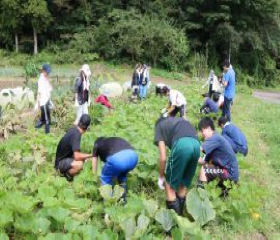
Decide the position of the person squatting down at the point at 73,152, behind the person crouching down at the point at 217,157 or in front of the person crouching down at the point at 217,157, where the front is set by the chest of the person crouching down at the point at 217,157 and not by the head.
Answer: in front

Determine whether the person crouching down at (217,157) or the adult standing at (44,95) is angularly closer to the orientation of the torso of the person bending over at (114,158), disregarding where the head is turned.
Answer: the adult standing

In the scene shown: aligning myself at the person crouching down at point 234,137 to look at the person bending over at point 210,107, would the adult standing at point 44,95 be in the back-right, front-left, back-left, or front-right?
front-left

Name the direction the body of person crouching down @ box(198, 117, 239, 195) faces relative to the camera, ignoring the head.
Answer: to the viewer's left

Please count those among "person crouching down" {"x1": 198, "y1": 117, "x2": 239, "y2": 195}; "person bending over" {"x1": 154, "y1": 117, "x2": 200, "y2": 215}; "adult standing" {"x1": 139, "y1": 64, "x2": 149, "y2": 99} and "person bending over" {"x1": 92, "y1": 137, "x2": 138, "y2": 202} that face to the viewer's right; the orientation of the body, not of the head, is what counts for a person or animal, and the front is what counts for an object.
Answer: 0

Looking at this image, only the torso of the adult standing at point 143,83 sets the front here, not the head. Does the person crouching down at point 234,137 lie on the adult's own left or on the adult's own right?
on the adult's own left

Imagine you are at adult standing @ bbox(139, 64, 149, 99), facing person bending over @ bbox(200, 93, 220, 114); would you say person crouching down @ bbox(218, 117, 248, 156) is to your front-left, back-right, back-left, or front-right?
front-right

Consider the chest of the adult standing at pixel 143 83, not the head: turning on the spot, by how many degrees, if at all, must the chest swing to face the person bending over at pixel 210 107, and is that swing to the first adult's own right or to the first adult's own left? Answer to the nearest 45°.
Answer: approximately 90° to the first adult's own left

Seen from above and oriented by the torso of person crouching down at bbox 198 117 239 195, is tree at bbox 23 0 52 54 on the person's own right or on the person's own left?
on the person's own right

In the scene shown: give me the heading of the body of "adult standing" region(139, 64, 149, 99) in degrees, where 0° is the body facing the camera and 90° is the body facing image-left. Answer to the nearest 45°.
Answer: approximately 45°

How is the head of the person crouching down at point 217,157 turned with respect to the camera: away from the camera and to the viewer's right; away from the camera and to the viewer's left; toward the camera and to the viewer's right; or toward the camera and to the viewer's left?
toward the camera and to the viewer's left

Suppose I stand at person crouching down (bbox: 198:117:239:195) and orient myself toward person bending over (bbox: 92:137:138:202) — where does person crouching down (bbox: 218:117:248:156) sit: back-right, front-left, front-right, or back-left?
back-right

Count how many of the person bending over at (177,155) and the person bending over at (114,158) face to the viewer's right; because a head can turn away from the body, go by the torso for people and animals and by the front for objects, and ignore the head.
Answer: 0

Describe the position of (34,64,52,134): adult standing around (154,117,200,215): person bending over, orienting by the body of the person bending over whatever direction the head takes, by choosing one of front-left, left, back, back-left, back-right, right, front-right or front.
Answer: front

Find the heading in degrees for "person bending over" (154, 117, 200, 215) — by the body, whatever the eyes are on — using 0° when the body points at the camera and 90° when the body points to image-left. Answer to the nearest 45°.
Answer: approximately 135°

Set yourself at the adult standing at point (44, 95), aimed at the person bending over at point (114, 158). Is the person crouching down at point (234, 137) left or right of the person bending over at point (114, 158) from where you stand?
left

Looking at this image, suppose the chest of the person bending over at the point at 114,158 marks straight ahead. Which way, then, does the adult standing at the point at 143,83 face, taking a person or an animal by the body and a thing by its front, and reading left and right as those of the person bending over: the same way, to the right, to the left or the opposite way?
to the left
